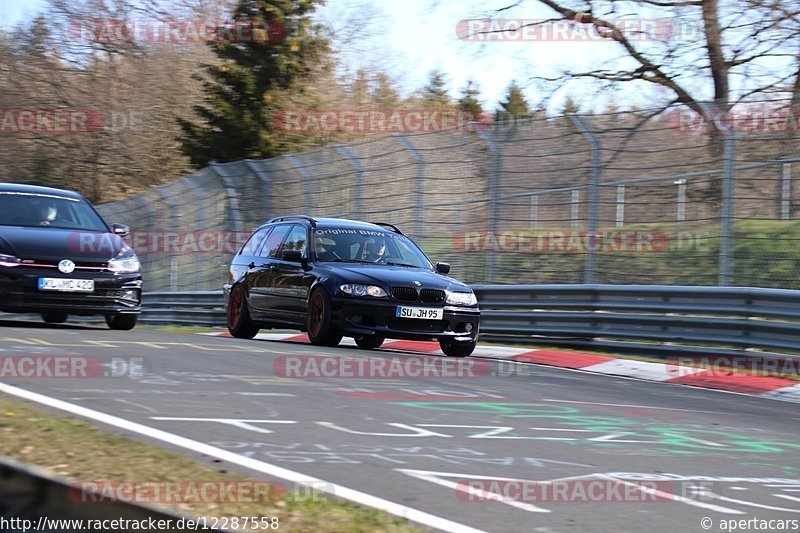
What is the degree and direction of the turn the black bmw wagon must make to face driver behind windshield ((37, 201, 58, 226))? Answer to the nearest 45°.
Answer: approximately 135° to its right

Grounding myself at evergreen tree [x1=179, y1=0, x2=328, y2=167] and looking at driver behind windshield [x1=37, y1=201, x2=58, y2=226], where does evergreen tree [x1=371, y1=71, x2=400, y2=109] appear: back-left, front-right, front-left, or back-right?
back-left

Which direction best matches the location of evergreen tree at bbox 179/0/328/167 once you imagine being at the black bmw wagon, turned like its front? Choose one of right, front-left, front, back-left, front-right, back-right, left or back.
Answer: back-left

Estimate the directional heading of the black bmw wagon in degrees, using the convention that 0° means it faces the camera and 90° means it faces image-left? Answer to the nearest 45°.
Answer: approximately 315°

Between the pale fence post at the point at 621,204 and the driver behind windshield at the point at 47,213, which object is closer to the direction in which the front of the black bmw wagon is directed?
the pale fence post

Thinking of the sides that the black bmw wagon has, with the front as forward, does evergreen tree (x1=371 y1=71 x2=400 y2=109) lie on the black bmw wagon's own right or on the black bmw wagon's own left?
on the black bmw wagon's own left
